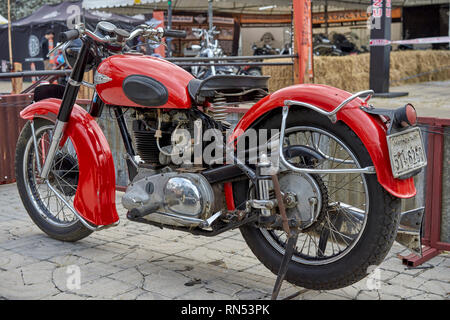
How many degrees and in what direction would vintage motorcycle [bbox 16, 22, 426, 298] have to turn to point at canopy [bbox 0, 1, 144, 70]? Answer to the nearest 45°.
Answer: approximately 45° to its right

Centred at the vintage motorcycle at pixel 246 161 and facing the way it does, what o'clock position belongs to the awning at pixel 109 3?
The awning is roughly at 1 o'clock from the vintage motorcycle.

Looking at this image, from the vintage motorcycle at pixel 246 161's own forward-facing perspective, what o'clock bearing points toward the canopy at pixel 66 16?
The canopy is roughly at 1 o'clock from the vintage motorcycle.

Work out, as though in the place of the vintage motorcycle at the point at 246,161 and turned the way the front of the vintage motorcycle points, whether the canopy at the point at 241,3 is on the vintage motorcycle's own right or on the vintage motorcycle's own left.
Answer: on the vintage motorcycle's own right

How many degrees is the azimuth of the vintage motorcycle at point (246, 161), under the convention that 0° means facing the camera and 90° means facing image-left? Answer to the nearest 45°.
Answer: approximately 135°

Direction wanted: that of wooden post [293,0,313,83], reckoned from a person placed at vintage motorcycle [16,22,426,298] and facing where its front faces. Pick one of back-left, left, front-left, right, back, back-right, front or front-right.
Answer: front-right
